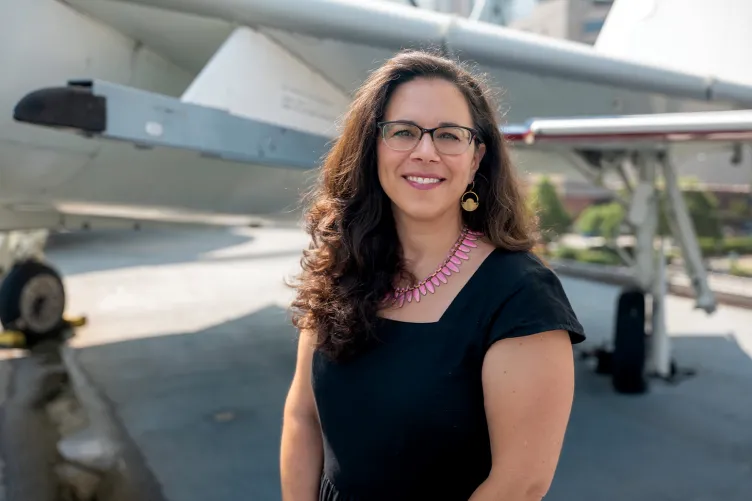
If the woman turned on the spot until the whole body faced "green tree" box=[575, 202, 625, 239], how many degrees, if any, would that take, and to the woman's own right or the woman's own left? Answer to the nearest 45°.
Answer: approximately 135° to the woman's own right

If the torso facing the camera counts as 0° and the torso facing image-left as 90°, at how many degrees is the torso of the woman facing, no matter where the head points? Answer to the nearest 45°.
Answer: approximately 45°

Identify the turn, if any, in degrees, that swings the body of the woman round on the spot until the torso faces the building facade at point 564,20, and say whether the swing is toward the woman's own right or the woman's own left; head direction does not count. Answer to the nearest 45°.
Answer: approximately 135° to the woman's own right
